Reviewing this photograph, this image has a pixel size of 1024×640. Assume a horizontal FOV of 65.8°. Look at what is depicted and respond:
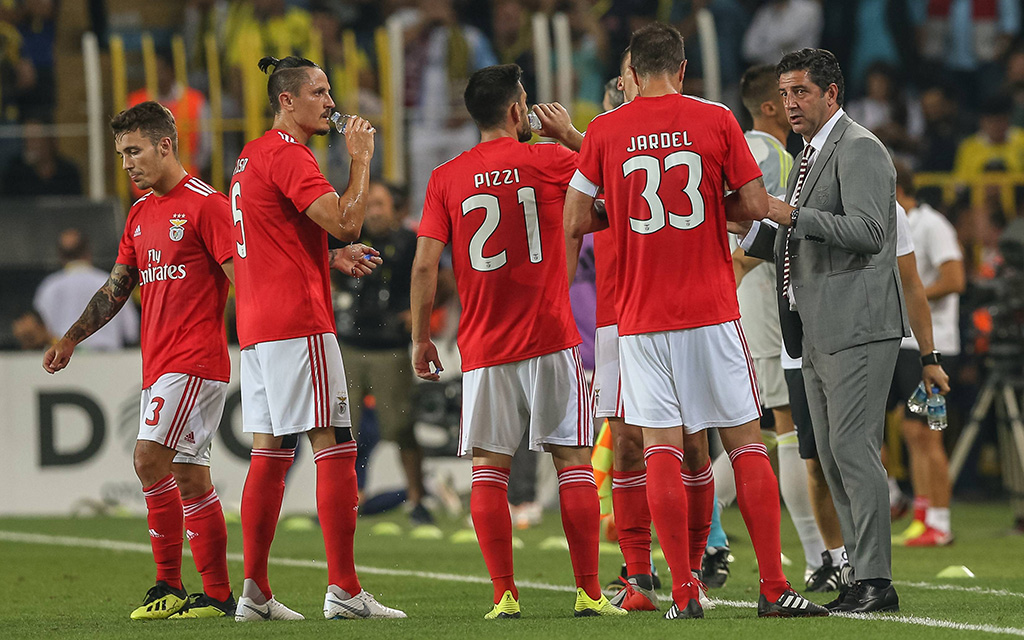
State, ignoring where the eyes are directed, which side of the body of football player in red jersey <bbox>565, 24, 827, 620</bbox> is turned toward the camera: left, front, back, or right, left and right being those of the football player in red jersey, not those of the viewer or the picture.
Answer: back

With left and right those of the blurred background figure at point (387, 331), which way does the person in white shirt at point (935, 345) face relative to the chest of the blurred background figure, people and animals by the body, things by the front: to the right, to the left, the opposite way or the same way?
to the right

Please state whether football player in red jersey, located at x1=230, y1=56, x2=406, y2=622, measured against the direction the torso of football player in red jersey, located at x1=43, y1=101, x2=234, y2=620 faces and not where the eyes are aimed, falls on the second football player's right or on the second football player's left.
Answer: on the second football player's left

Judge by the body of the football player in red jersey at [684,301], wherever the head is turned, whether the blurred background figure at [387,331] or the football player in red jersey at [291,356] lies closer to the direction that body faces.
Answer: the blurred background figure

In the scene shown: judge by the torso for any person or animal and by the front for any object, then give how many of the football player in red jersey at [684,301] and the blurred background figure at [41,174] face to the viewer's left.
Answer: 0

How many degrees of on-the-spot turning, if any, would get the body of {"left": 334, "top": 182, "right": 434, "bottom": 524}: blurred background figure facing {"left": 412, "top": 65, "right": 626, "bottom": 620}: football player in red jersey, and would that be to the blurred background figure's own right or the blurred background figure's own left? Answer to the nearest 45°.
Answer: approximately 45° to the blurred background figure's own left

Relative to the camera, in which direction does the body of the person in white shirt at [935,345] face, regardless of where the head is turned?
to the viewer's left
